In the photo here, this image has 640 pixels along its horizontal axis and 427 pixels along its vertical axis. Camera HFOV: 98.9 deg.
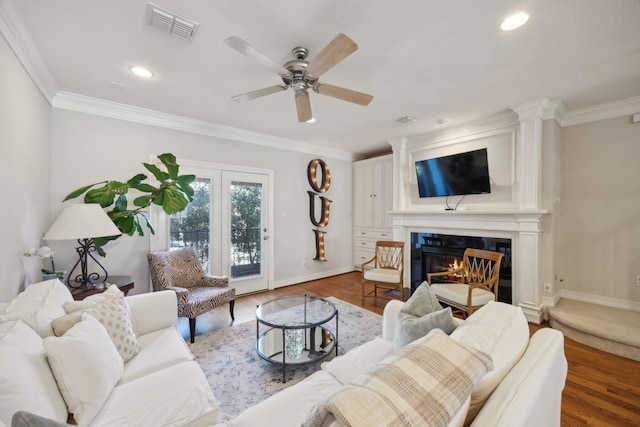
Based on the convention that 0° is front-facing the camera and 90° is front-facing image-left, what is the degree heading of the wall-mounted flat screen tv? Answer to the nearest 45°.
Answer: approximately 45°

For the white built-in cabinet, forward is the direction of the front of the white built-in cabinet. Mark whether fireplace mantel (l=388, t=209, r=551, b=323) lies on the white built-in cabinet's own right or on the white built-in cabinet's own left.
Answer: on the white built-in cabinet's own left

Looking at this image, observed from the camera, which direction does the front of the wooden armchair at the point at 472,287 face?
facing the viewer and to the left of the viewer

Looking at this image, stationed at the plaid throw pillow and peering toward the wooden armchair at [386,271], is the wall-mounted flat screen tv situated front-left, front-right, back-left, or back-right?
front-right

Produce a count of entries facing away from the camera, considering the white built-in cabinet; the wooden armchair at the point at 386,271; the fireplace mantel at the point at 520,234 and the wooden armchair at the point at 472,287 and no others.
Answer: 0

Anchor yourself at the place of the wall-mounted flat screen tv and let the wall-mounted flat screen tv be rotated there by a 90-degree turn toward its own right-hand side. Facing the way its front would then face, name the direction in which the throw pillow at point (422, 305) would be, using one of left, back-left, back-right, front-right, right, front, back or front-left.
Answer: back-left

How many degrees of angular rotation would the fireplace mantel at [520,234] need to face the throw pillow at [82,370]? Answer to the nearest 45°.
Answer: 0° — it already faces it

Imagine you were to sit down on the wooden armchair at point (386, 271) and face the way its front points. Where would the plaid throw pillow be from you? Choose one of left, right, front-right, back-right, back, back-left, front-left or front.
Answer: front-left

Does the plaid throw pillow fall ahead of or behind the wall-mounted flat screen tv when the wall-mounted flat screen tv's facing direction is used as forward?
ahead

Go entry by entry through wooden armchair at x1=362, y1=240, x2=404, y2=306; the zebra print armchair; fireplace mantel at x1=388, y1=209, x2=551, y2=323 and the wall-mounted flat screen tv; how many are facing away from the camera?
0

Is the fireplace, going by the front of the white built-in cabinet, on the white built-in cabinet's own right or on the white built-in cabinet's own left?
on the white built-in cabinet's own left

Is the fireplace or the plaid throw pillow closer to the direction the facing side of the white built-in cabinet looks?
the plaid throw pillow
